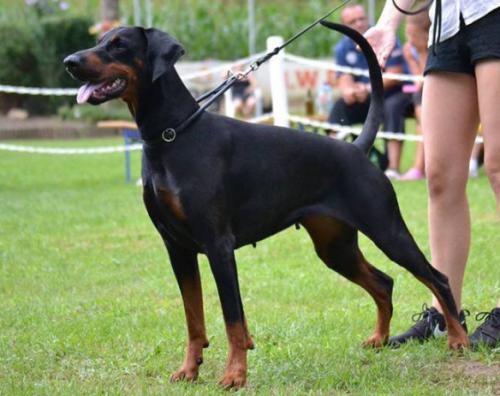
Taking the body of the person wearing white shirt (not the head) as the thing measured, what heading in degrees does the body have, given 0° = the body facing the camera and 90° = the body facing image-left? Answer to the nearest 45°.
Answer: approximately 45°

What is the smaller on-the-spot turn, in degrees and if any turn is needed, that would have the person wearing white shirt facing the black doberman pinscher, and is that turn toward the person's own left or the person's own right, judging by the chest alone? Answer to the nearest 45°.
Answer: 0° — they already face it

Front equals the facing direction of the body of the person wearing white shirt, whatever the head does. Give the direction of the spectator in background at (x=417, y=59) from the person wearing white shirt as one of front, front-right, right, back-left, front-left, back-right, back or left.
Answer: back-right

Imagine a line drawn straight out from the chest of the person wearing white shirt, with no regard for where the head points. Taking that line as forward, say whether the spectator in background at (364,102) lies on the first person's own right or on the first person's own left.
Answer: on the first person's own right

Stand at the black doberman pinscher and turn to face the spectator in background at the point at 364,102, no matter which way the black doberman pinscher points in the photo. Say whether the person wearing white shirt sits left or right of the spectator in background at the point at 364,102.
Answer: right
